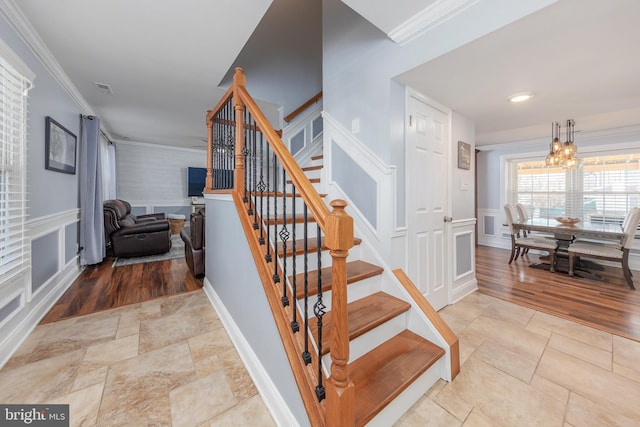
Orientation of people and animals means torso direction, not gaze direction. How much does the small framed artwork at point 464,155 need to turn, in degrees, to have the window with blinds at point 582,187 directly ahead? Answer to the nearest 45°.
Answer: approximately 90° to its left

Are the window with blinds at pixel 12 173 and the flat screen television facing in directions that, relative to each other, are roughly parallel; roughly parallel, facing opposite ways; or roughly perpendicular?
roughly perpendicular

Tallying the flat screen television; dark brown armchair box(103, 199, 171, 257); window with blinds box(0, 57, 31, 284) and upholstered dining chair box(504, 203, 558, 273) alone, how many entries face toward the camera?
1

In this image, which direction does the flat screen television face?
toward the camera

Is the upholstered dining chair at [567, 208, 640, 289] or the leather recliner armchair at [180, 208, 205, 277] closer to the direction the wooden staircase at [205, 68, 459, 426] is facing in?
the upholstered dining chair

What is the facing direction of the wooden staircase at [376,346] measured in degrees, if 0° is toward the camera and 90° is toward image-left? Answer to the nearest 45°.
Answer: approximately 315°

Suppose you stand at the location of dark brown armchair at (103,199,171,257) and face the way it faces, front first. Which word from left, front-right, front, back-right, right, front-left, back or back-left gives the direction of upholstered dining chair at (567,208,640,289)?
front-right

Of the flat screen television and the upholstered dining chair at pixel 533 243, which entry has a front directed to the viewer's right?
the upholstered dining chair

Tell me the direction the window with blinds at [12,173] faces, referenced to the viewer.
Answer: facing to the right of the viewer

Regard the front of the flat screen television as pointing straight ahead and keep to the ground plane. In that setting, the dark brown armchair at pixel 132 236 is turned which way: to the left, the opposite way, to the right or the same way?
to the left

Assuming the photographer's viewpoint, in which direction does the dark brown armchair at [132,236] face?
facing to the right of the viewer

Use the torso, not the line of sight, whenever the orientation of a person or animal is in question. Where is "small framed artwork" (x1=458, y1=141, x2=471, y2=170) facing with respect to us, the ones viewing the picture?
facing the viewer and to the right of the viewer

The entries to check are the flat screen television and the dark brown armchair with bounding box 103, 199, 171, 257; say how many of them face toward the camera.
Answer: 1

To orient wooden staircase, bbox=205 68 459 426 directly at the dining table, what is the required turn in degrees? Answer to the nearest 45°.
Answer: approximately 90° to its left

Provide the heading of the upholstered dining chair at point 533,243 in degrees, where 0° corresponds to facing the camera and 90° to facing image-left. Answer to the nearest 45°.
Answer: approximately 270°

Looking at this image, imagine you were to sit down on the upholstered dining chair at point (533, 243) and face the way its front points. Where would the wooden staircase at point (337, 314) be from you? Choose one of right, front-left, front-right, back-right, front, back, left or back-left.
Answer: right

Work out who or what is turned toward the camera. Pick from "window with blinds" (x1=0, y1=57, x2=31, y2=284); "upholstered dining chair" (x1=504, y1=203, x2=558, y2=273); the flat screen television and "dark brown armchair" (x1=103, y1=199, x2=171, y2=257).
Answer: the flat screen television

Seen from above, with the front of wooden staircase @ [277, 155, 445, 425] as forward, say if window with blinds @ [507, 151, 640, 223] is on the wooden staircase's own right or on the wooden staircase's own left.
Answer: on the wooden staircase's own left
